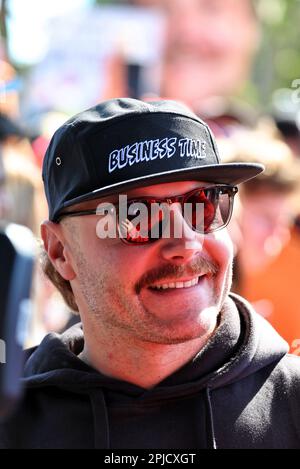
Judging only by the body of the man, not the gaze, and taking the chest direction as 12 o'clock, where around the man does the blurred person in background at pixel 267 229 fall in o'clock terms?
The blurred person in background is roughly at 6 o'clock from the man.

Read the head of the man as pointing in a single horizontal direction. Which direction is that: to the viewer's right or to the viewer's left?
to the viewer's right

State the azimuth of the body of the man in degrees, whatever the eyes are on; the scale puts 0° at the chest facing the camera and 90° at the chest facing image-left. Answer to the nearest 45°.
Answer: approximately 315°

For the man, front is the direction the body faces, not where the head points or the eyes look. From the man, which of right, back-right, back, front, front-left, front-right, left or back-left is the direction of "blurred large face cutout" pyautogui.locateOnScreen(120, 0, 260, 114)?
back-left
